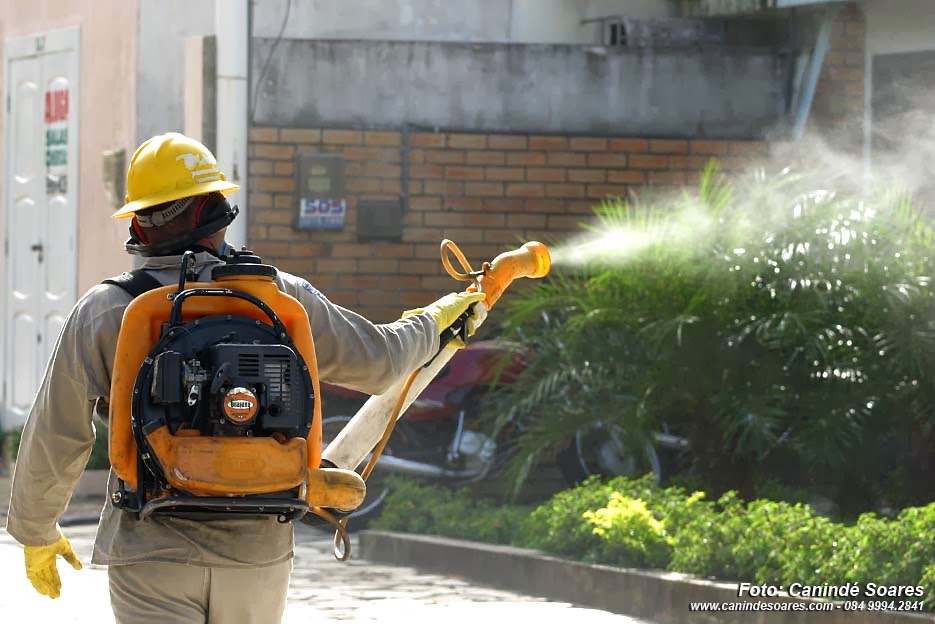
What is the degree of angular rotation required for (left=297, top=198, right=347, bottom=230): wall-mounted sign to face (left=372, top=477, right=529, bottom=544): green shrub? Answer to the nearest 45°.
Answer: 0° — it already faces it

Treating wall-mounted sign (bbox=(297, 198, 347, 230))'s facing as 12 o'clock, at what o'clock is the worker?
The worker is roughly at 12 o'clock from the wall-mounted sign.

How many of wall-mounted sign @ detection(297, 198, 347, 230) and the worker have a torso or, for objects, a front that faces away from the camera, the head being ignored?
1

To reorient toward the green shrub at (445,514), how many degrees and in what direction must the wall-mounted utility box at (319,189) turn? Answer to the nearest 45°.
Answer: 0° — it already faces it

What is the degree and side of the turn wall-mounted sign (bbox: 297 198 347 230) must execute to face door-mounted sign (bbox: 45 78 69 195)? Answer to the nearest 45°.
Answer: approximately 135° to its right

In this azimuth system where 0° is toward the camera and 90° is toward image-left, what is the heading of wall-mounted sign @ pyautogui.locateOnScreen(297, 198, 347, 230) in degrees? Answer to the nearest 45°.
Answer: approximately 0°

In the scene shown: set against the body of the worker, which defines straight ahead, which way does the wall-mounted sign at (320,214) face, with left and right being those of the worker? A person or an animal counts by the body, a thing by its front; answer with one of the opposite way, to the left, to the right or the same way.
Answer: the opposite way

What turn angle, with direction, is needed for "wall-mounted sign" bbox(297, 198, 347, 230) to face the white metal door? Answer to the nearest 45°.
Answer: approximately 135° to its right

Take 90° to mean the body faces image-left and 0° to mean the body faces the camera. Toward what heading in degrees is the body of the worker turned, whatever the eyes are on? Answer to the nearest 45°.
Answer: approximately 180°
